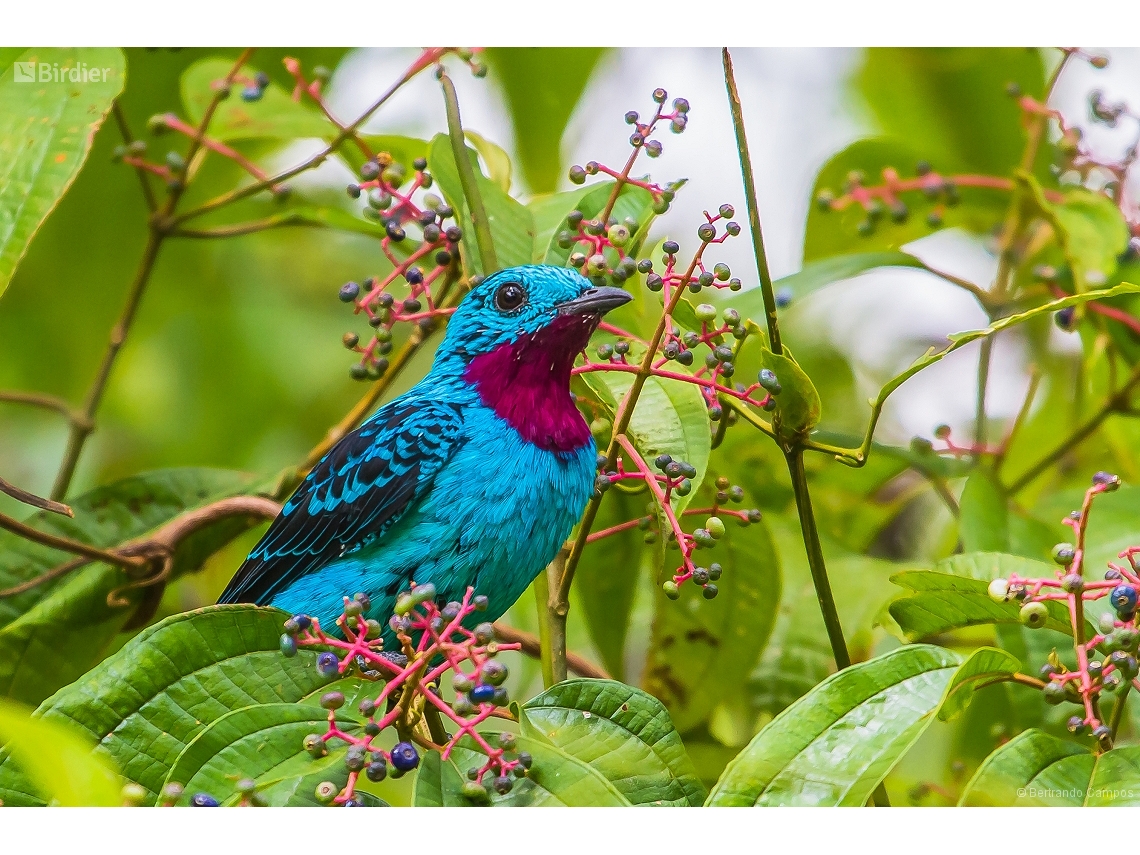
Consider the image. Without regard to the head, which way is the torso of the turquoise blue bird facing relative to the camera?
to the viewer's right

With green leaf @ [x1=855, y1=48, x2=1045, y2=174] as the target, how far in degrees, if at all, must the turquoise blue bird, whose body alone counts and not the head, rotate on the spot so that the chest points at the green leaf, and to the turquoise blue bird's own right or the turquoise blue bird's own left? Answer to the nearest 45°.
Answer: approximately 45° to the turquoise blue bird's own left

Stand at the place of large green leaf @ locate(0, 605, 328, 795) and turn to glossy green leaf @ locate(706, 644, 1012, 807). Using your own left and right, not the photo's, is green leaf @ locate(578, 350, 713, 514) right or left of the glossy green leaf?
left

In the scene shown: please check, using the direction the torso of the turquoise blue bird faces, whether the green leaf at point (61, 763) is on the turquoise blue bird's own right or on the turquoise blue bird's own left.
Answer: on the turquoise blue bird's own right
